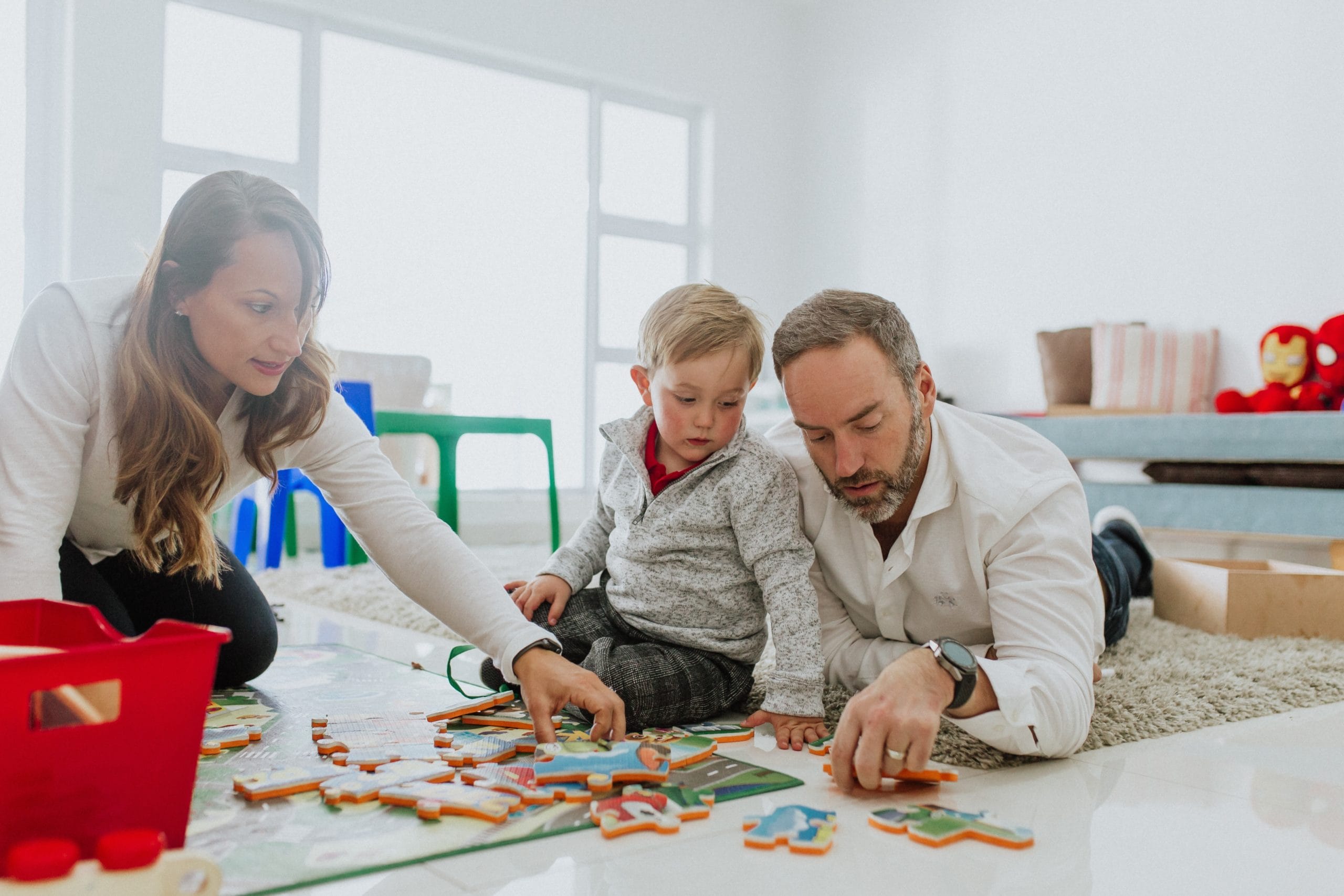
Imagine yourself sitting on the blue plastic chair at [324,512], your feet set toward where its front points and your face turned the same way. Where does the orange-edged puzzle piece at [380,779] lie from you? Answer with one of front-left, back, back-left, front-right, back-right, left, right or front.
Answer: front-left

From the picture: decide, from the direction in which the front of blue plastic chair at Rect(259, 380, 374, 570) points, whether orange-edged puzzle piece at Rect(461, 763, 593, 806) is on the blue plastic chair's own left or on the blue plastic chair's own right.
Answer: on the blue plastic chair's own left

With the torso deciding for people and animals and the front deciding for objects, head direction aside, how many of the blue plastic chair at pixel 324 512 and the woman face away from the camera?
0

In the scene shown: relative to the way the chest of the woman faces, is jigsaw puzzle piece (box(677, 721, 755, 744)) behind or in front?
in front

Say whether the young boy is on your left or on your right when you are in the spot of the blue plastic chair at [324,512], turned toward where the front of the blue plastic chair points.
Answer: on your left

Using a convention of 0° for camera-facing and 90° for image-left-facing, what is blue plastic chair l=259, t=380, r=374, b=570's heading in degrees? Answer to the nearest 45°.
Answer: approximately 45°

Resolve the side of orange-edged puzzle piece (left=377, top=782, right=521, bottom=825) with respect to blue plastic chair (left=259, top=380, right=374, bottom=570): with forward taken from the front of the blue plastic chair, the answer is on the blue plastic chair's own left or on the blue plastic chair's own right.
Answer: on the blue plastic chair's own left

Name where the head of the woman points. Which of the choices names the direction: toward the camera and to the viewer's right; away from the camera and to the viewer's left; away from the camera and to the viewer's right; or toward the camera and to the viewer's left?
toward the camera and to the viewer's right

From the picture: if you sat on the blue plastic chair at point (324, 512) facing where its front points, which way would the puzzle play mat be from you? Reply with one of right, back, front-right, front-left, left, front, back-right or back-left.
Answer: front-left

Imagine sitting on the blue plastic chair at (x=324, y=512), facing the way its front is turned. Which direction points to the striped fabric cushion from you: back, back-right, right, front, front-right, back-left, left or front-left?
back-left

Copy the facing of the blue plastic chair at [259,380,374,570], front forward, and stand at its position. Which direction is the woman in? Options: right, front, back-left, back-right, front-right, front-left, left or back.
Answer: front-left

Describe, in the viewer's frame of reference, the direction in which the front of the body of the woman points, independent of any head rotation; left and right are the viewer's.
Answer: facing the viewer and to the right of the viewer
